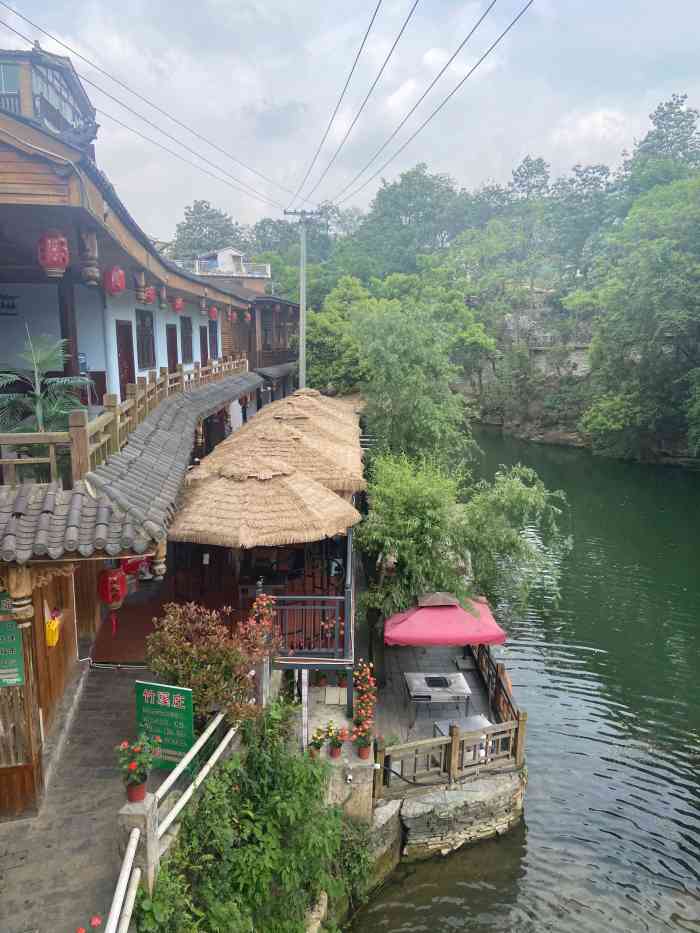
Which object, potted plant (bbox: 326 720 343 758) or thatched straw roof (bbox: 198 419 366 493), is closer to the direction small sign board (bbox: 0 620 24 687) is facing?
the potted plant

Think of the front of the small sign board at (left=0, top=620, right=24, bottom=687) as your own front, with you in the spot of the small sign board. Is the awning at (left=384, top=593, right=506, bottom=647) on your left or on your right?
on your left

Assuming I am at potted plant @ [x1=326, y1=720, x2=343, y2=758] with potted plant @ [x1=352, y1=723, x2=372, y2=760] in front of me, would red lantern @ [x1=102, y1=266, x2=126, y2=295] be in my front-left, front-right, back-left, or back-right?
back-left
